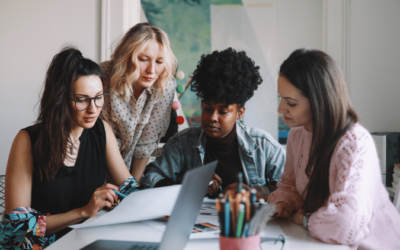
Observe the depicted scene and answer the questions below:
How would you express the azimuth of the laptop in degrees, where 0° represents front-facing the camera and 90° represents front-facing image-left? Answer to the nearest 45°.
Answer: approximately 90°

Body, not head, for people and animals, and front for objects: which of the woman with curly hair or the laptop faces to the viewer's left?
the laptop

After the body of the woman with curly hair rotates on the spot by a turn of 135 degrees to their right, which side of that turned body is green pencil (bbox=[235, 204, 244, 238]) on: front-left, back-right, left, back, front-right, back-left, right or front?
back-left

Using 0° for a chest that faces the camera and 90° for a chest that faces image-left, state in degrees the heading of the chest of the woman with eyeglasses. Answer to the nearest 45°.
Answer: approximately 315°

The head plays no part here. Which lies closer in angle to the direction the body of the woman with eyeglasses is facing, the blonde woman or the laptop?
the laptop

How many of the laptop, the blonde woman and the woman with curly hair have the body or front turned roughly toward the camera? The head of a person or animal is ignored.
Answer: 2
